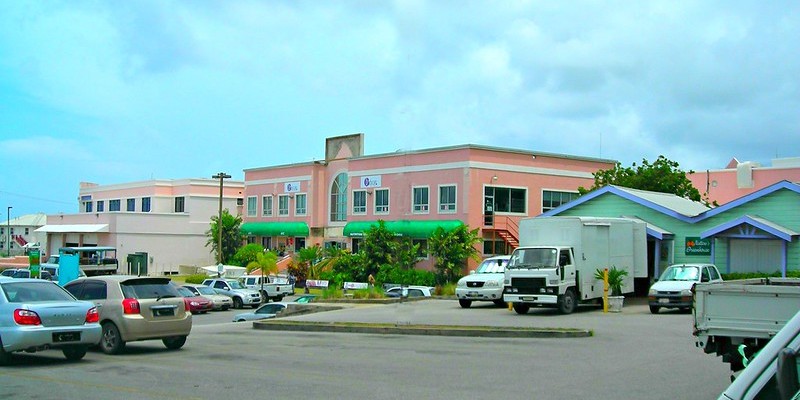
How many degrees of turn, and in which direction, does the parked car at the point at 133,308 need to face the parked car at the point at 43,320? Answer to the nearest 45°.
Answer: approximately 90° to its left

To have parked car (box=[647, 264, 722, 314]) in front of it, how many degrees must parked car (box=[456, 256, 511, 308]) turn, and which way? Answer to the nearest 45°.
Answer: approximately 90° to its left

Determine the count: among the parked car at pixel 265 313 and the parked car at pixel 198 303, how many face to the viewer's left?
1

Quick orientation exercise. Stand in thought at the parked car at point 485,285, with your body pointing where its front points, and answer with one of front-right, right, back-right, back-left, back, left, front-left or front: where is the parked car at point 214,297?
right

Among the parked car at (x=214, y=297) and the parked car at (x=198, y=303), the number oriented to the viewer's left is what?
0

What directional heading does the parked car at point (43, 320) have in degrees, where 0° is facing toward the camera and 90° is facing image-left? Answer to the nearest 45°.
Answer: approximately 135°

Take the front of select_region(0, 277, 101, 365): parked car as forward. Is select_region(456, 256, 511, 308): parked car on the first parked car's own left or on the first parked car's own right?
on the first parked car's own right

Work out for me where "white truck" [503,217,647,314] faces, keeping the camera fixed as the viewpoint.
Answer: facing the viewer and to the left of the viewer

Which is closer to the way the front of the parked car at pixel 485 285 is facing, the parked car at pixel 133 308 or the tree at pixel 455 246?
the parked car

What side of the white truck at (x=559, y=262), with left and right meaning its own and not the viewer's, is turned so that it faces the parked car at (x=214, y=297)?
right
